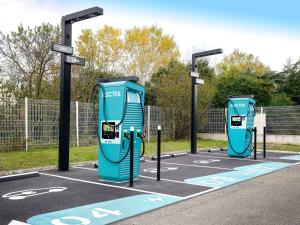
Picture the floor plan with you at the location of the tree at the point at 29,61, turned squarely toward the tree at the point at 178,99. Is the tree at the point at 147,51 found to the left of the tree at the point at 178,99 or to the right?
left

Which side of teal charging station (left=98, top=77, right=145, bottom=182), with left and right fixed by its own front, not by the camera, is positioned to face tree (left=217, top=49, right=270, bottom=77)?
back

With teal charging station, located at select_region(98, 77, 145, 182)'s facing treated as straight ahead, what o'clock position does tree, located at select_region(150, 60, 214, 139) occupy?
The tree is roughly at 5 o'clock from the teal charging station.

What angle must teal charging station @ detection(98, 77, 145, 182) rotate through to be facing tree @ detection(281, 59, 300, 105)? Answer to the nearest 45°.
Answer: approximately 180°

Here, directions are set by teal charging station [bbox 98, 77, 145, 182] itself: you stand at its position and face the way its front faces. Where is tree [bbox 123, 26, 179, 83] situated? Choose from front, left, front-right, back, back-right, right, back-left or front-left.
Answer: back-right

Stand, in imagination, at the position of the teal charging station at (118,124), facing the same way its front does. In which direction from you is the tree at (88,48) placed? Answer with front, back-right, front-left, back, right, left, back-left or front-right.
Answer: back-right

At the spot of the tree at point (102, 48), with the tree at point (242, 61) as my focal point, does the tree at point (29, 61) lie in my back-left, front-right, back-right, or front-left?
back-right

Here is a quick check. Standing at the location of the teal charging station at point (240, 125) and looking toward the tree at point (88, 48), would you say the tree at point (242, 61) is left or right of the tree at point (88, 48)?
right

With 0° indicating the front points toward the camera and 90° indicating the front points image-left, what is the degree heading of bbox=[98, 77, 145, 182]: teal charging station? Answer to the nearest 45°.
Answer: approximately 45°

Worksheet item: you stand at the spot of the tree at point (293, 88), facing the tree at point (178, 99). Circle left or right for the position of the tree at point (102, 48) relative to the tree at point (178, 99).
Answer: right

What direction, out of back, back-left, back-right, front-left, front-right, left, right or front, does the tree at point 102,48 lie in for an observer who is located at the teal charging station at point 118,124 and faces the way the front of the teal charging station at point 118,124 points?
back-right

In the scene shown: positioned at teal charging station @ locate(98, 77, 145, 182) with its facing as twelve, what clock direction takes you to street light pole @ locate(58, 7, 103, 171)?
The street light pole is roughly at 3 o'clock from the teal charging station.

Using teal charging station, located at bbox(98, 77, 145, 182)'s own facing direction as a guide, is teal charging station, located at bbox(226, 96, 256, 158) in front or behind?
behind
